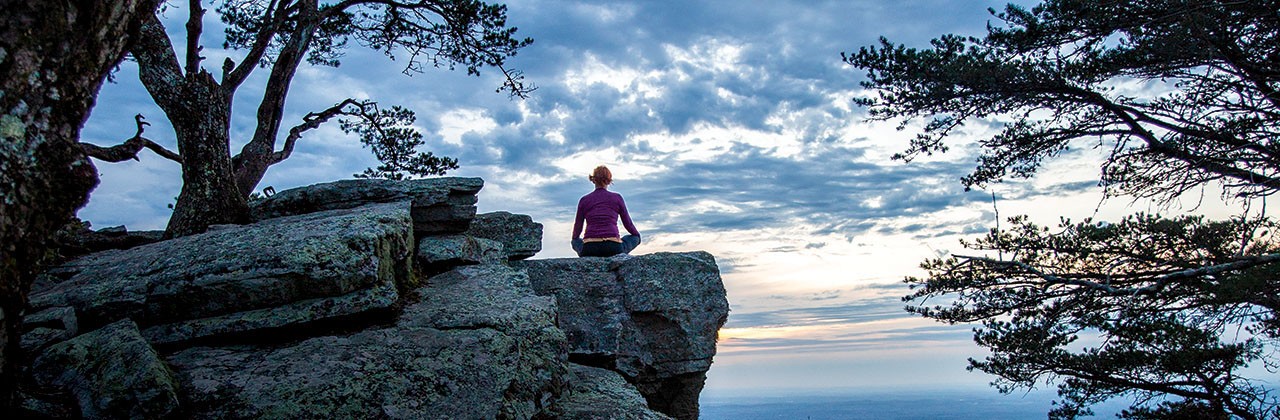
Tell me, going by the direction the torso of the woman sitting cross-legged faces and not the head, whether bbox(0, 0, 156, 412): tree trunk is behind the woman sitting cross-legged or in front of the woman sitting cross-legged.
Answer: behind

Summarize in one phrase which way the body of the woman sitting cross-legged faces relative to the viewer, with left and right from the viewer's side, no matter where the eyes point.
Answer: facing away from the viewer

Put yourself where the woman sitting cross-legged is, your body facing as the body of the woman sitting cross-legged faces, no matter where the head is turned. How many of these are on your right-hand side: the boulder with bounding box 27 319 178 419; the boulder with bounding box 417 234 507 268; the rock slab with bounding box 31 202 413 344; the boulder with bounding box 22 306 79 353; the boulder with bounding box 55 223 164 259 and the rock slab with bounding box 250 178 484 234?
0

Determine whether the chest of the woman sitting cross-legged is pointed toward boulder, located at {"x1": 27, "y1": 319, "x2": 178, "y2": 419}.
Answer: no

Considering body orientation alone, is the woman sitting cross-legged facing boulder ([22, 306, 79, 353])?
no

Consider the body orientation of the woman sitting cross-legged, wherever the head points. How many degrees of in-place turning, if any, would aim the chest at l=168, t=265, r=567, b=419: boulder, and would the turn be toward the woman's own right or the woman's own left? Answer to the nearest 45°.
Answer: approximately 180°

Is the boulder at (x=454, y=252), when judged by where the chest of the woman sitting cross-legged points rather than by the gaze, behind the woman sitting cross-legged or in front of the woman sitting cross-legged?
behind

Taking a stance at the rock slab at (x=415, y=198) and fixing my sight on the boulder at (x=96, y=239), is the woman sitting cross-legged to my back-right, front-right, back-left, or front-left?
back-right

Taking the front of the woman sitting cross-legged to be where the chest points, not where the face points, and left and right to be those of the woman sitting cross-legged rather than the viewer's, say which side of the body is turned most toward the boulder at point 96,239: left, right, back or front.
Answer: left

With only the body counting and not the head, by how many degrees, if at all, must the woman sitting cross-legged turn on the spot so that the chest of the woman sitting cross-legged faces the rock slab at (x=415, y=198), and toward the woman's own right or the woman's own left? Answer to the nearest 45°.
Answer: approximately 135° to the woman's own left

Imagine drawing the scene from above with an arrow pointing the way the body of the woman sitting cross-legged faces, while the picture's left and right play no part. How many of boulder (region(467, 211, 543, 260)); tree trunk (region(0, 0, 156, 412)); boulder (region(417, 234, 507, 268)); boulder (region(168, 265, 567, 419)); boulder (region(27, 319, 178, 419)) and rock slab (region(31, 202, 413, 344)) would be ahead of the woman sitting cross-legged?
0

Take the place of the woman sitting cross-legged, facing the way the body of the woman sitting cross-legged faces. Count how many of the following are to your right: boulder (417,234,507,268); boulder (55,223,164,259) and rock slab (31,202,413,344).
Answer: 0

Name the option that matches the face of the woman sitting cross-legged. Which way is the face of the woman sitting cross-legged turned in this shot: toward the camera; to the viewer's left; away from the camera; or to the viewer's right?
away from the camera

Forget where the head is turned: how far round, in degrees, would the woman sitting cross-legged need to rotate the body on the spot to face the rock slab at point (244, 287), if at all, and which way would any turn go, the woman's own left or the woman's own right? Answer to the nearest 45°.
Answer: approximately 135° to the woman's own left
